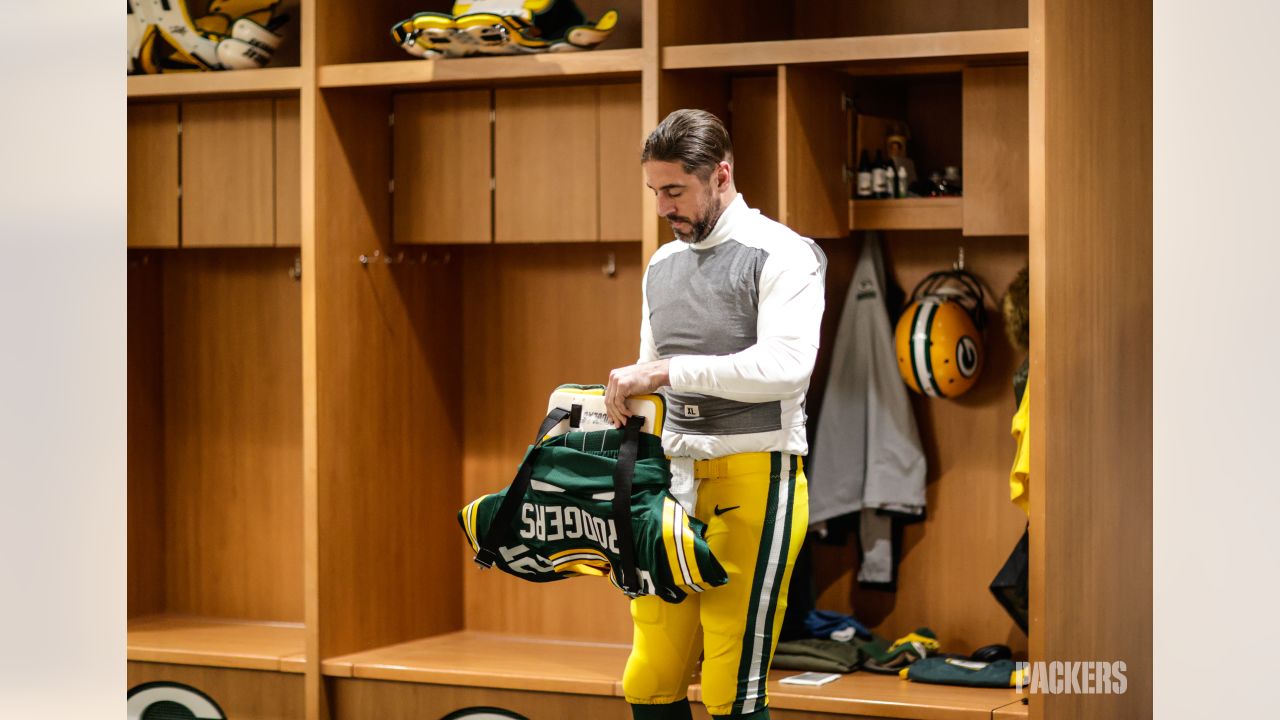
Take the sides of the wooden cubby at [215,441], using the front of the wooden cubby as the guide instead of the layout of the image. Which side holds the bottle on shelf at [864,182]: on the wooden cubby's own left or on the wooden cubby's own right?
on the wooden cubby's own left

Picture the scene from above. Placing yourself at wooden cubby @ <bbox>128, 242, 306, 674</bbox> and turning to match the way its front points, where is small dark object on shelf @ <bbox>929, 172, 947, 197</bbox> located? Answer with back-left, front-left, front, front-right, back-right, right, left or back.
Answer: front-left

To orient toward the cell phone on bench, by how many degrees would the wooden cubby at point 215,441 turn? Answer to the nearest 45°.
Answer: approximately 45° to its left

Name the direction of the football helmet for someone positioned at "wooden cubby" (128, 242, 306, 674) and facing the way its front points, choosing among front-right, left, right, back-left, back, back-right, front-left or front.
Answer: front-left

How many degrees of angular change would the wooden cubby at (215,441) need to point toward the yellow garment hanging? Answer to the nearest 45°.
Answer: approximately 45° to its left

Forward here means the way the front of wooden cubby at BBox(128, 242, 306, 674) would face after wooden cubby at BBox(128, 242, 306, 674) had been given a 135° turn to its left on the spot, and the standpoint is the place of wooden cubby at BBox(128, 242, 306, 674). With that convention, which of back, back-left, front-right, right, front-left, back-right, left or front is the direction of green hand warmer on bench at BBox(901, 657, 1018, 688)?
right

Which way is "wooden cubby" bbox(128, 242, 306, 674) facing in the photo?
toward the camera
